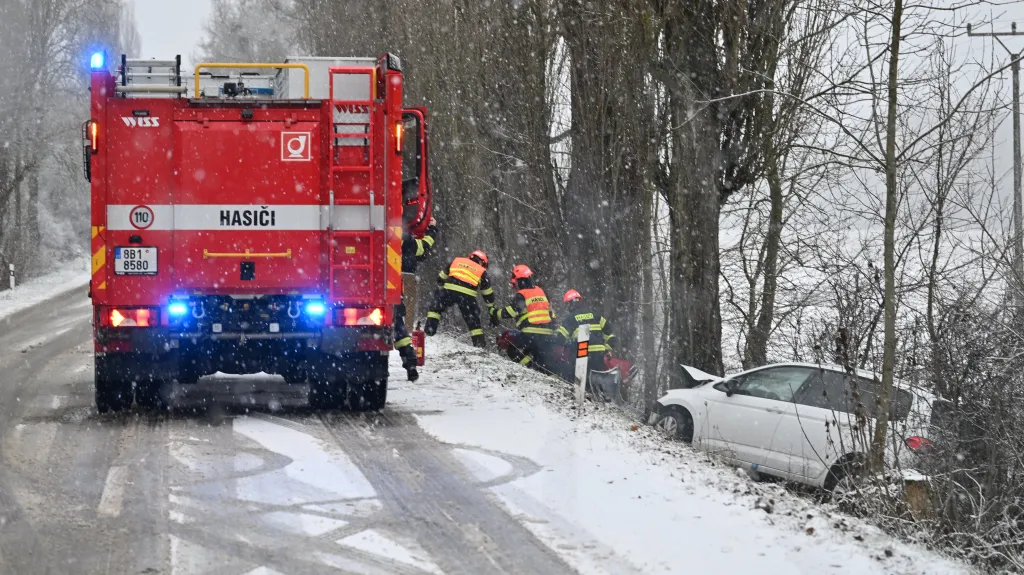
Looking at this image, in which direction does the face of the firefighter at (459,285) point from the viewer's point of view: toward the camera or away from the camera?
away from the camera

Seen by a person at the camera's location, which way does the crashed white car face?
facing away from the viewer and to the left of the viewer

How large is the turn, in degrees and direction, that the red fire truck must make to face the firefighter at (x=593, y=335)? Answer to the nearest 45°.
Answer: approximately 45° to its right

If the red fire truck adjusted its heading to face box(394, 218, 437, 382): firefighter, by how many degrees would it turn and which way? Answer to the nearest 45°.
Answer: approximately 45° to its right

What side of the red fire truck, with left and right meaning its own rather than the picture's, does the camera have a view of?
back

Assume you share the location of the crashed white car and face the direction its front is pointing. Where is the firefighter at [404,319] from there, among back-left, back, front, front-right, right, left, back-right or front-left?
front-left

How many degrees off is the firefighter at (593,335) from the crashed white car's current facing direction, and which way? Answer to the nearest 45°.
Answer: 0° — it already faces them

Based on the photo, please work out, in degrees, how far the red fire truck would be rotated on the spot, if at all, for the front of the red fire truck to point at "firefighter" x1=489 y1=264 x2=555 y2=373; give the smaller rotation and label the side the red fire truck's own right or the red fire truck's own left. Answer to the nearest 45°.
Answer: approximately 45° to the red fire truck's own right
